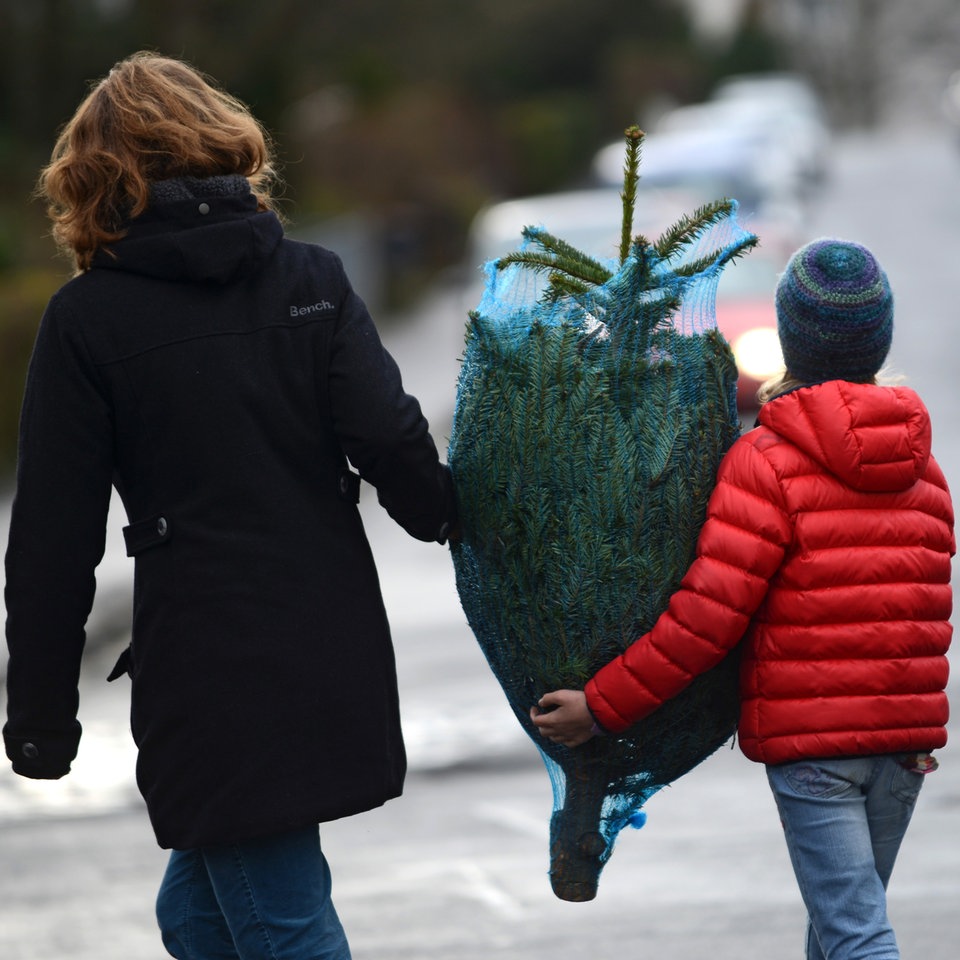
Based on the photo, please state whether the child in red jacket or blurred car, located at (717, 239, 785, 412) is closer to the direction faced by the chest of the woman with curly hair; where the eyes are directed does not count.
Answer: the blurred car

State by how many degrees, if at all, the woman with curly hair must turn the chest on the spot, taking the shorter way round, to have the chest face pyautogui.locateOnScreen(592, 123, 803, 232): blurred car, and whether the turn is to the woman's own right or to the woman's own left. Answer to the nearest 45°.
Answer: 0° — they already face it

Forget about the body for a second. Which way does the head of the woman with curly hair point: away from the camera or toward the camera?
away from the camera

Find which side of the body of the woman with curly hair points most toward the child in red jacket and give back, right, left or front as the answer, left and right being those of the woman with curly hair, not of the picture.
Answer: right

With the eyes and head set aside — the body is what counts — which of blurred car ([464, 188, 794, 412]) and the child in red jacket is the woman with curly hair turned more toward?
the blurred car

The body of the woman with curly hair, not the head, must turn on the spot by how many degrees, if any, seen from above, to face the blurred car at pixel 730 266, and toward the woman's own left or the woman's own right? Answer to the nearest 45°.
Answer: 0° — they already face it

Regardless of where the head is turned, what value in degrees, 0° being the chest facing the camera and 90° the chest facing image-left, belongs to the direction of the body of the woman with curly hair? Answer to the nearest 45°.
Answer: approximately 180°

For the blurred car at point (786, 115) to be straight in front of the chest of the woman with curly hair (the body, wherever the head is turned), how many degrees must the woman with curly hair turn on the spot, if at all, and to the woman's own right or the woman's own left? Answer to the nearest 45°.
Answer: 0° — they already face it

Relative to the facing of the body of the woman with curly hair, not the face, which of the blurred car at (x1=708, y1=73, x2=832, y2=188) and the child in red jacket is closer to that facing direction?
the blurred car
